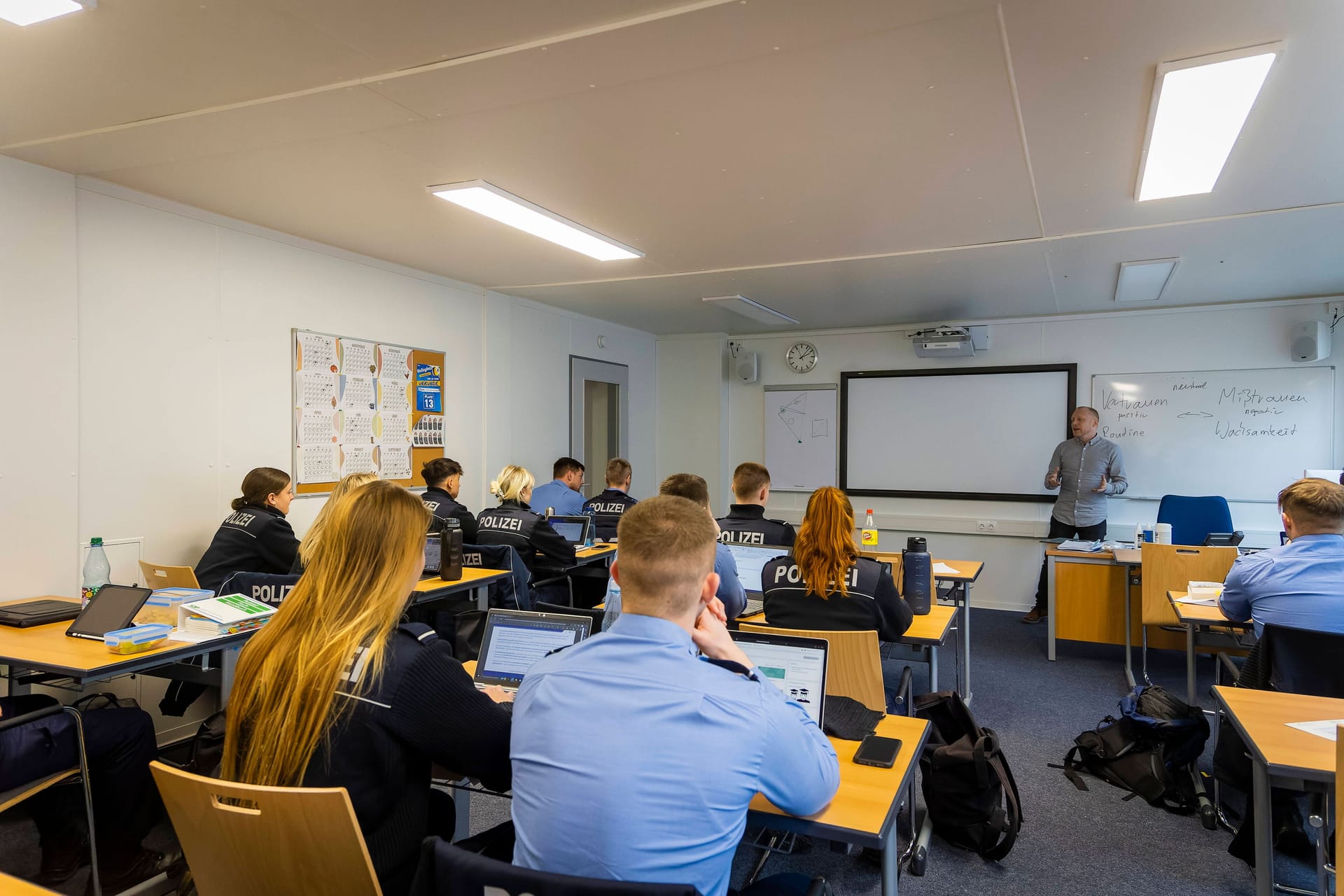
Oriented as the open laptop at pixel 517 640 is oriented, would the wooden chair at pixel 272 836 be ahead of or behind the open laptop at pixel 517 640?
ahead

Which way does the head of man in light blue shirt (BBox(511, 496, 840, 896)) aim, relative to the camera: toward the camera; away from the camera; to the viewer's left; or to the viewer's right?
away from the camera

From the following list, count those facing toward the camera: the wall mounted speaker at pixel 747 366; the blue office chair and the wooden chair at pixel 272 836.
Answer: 2

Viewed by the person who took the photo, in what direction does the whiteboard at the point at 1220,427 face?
facing the viewer

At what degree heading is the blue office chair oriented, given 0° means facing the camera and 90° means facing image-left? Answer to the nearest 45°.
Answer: approximately 0°

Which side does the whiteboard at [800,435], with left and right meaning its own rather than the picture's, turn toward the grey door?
right

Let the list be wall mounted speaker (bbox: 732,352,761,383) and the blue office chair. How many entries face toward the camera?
2

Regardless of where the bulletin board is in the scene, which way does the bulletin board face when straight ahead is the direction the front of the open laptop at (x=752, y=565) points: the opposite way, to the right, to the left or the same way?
to the left

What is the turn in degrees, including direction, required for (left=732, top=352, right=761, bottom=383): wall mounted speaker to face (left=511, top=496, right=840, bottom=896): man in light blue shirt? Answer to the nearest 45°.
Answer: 0° — it already faces them

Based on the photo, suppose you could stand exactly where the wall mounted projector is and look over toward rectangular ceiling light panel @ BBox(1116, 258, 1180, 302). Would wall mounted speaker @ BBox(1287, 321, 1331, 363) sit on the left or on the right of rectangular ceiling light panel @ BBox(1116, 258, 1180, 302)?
left

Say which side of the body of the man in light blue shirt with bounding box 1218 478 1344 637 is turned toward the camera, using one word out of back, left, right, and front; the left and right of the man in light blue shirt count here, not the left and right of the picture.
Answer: back

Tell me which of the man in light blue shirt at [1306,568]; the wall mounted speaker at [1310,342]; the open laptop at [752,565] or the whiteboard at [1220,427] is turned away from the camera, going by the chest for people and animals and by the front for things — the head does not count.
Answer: the man in light blue shirt

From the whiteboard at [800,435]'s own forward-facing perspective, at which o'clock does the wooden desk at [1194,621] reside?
The wooden desk is roughly at 11 o'clock from the whiteboard.

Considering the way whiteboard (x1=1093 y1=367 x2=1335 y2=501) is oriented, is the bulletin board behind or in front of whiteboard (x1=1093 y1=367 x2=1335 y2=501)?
in front

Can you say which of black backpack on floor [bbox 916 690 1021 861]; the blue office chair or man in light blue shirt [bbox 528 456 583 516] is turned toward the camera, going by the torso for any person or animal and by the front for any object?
the blue office chair

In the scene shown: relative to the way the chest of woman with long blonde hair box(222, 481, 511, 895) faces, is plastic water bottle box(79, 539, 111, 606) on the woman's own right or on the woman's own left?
on the woman's own left
